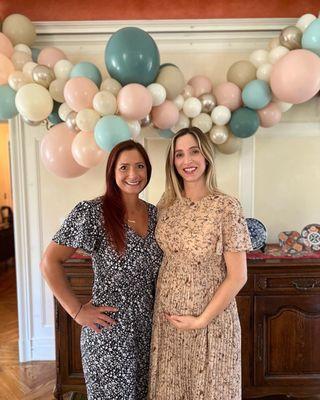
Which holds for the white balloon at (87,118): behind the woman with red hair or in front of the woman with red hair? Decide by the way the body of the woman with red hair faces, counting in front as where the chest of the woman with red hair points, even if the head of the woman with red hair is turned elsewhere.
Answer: behind

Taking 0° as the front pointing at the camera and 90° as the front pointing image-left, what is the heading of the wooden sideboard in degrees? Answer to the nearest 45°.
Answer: approximately 0°

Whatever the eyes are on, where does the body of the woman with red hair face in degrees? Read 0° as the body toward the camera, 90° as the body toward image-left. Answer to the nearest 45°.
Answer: approximately 315°

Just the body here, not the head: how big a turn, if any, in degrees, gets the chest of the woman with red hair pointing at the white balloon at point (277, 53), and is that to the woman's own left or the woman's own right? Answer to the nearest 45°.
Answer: approximately 90° to the woman's own left

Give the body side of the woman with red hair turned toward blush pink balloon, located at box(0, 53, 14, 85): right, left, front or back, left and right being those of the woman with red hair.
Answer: back

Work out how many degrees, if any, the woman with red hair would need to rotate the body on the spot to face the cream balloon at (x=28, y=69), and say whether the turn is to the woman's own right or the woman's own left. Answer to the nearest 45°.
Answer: approximately 180°
